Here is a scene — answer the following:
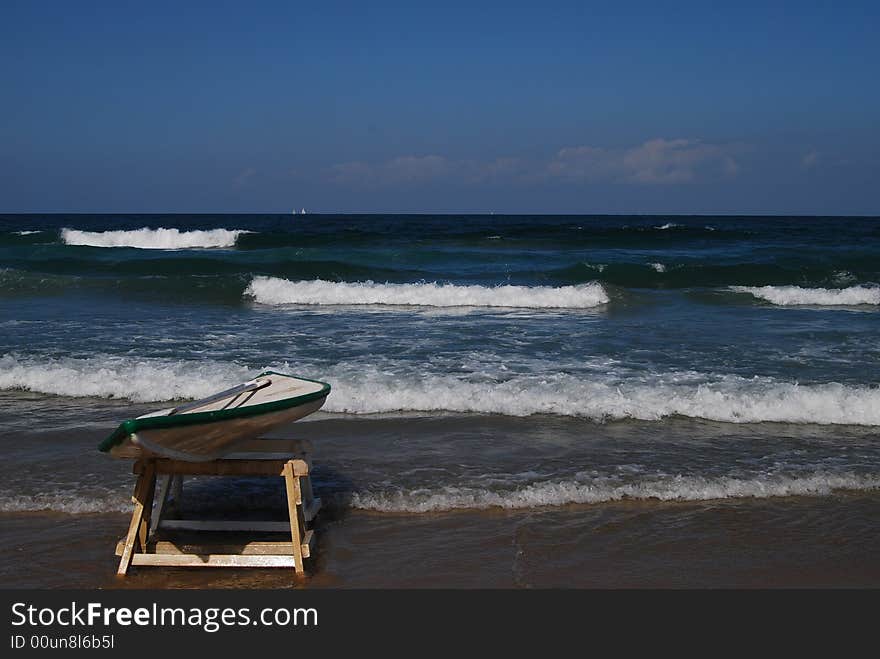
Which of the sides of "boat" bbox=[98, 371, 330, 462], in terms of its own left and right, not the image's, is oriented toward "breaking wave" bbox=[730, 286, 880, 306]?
back

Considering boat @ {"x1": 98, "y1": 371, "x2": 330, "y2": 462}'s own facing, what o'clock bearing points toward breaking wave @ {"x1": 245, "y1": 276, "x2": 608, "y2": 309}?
The breaking wave is roughly at 5 o'clock from the boat.

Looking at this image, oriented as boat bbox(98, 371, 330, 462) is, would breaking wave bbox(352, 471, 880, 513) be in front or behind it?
behind
